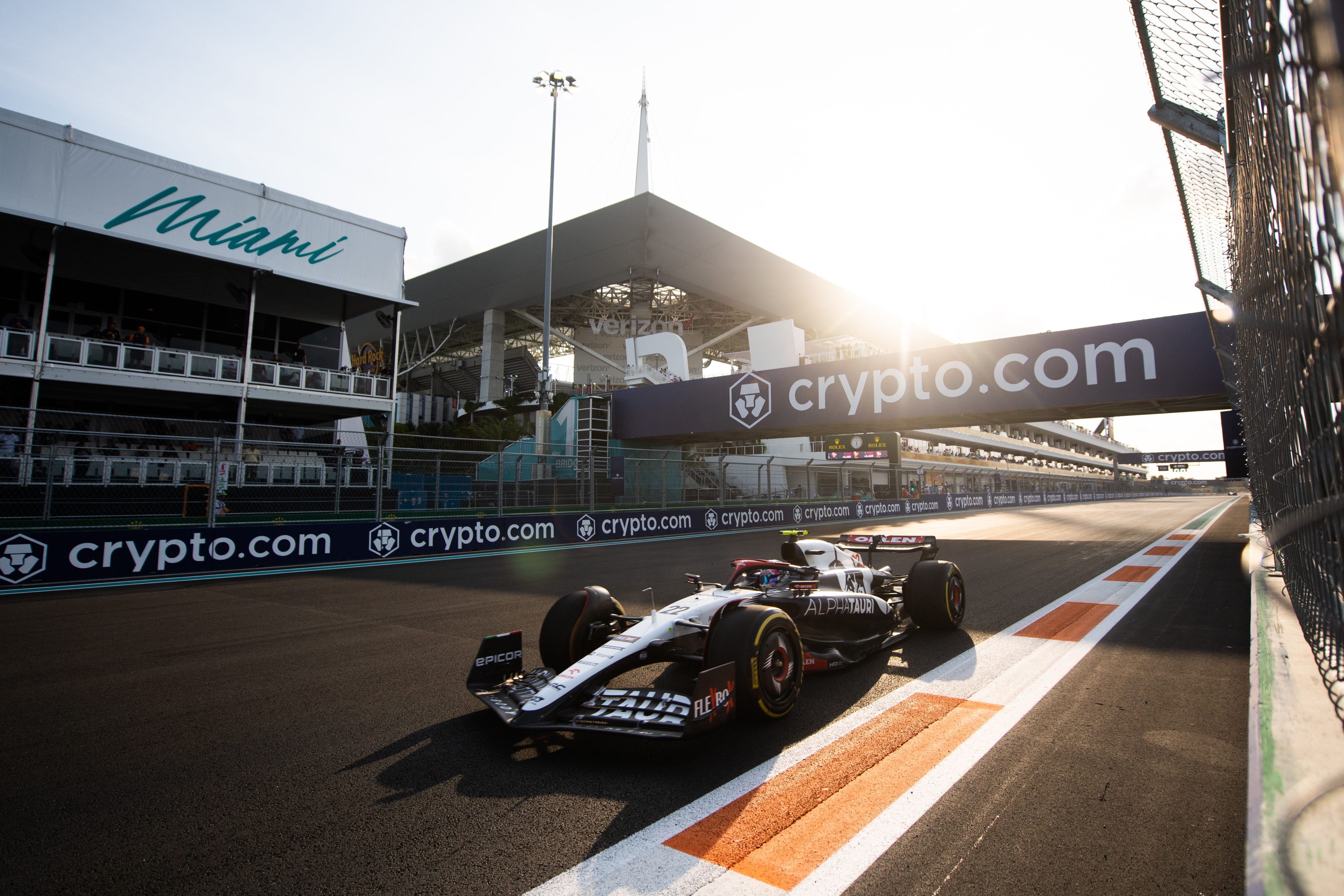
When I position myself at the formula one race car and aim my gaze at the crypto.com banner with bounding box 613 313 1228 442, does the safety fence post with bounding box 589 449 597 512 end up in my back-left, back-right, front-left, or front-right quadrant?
front-left

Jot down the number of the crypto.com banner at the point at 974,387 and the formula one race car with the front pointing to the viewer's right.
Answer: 0

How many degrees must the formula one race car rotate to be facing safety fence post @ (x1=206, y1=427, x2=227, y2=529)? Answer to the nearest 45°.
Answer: approximately 90° to its right

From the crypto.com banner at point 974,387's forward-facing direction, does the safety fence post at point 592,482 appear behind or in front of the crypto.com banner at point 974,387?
in front

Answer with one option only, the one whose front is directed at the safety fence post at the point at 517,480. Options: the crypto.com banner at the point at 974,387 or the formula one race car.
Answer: the crypto.com banner

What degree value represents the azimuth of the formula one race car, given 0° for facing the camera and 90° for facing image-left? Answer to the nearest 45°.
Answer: approximately 45°

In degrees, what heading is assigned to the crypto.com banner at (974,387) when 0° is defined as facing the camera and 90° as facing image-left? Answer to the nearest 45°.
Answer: approximately 45°

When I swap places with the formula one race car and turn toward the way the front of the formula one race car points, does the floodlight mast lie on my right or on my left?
on my right

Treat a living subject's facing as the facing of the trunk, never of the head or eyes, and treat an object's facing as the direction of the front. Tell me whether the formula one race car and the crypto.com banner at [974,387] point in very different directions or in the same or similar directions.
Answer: same or similar directions

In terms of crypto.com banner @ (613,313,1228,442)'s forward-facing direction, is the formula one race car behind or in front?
in front

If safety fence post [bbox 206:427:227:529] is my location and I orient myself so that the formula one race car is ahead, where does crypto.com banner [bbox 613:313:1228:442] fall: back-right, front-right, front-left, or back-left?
front-left

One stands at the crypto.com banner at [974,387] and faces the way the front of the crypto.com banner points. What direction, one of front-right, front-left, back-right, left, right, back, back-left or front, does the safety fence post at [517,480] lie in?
front

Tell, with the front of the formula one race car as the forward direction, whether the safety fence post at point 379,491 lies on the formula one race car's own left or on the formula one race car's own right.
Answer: on the formula one race car's own right

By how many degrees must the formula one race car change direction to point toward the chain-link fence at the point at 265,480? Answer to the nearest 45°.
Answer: approximately 90° to its right

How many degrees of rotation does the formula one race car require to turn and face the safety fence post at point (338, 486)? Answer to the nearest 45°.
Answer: approximately 90° to its right

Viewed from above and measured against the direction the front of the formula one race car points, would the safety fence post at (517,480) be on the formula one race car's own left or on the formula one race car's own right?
on the formula one race car's own right
